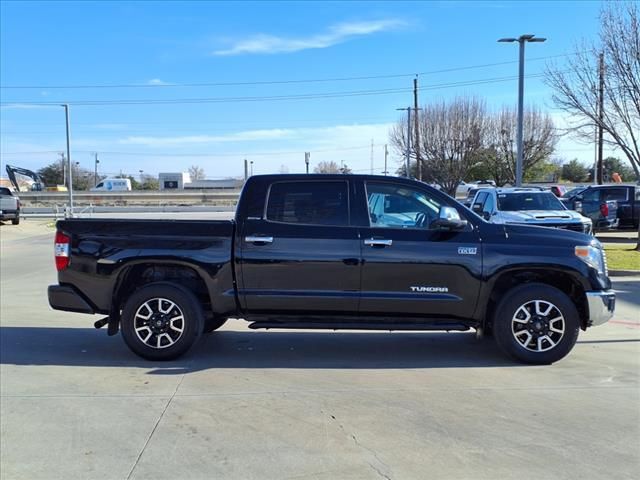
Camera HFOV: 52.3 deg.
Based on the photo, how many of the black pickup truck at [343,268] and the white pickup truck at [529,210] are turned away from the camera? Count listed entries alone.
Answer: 0

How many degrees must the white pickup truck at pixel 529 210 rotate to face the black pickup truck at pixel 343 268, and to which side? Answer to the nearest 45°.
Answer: approximately 45° to its right

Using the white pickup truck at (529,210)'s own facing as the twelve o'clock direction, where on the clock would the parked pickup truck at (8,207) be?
The parked pickup truck is roughly at 5 o'clock from the white pickup truck.

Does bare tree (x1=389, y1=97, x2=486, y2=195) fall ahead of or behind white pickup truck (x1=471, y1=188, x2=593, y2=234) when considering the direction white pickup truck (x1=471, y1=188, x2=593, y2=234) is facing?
behind

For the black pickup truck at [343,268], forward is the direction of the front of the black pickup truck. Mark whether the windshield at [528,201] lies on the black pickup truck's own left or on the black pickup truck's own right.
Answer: on the black pickup truck's own left

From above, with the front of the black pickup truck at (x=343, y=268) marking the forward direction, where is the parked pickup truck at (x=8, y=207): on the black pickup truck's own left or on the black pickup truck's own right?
on the black pickup truck's own left

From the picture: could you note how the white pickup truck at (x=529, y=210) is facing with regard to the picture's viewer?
facing the viewer and to the right of the viewer

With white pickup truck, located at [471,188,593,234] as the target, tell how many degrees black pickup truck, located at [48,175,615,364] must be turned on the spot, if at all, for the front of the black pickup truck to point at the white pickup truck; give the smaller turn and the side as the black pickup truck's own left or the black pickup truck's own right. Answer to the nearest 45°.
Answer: approximately 45° to the black pickup truck's own left

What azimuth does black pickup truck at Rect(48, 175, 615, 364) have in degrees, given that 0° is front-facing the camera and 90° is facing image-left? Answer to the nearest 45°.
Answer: approximately 270°
